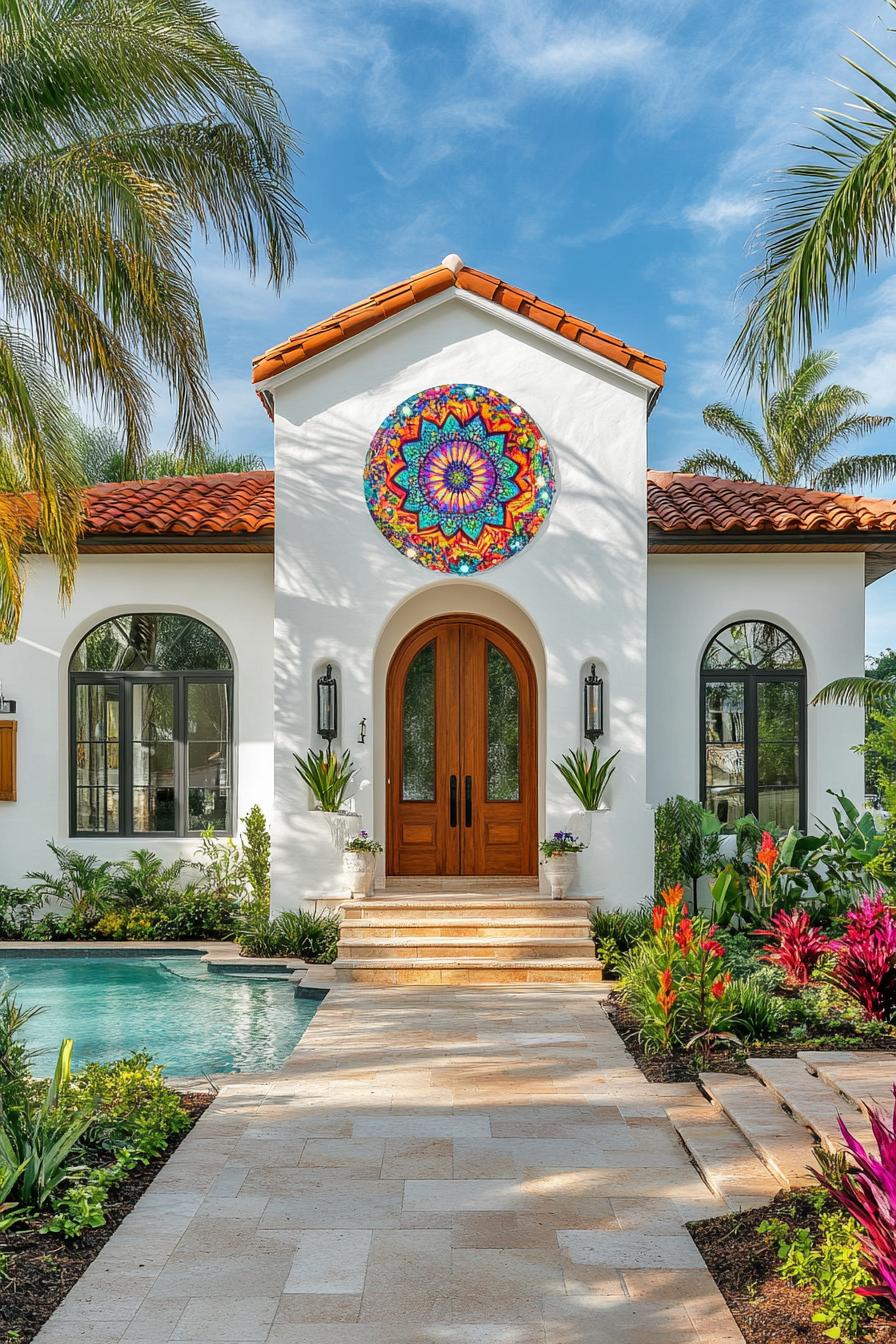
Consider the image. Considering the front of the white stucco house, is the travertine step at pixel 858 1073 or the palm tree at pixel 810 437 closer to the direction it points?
the travertine step

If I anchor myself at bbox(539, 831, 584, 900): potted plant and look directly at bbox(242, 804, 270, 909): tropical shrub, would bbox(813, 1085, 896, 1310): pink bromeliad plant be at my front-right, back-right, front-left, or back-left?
back-left

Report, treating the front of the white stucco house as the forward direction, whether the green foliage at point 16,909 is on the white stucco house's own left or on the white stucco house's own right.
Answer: on the white stucco house's own right

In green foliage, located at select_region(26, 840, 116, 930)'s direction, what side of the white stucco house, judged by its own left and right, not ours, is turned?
right

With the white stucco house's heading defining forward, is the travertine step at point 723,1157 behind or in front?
in front

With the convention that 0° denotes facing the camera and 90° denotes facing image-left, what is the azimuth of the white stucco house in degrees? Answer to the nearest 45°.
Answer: approximately 0°

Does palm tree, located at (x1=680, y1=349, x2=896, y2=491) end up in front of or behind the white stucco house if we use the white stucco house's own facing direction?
behind

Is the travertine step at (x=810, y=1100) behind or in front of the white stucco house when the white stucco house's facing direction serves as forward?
in front

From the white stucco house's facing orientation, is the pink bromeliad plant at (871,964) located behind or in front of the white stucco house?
in front

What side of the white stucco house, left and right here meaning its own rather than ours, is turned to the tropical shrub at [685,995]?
front
